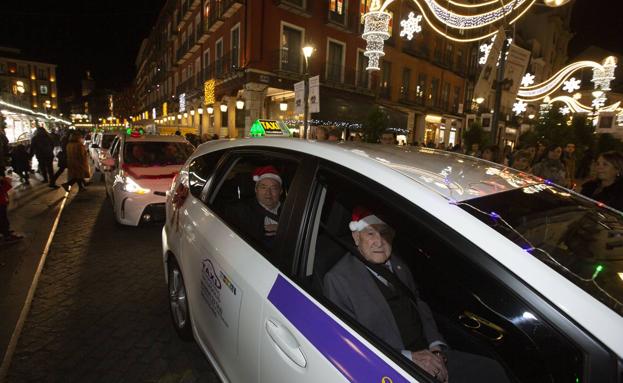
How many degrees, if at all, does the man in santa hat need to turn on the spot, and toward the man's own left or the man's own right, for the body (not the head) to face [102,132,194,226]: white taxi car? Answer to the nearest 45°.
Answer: approximately 180°

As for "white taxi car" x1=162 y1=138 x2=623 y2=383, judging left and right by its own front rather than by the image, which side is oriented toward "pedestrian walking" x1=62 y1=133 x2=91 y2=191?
back

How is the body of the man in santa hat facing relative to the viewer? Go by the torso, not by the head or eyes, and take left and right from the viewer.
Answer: facing the viewer and to the right of the viewer

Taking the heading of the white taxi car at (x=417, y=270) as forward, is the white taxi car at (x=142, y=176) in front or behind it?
behind

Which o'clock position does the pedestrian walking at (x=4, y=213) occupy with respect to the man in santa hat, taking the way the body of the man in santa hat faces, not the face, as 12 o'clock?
The pedestrian walking is roughly at 5 o'clock from the man in santa hat.

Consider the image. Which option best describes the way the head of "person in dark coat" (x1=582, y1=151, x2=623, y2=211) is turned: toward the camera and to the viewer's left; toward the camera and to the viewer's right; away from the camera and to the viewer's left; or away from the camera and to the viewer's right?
toward the camera and to the viewer's left

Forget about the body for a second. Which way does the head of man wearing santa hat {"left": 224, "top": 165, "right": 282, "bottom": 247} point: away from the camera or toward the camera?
toward the camera

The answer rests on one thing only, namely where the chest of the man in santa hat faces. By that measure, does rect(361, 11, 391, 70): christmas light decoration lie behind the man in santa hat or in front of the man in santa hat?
behind

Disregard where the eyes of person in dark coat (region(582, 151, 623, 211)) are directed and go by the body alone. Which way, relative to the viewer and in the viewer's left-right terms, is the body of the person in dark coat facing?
facing the viewer and to the left of the viewer

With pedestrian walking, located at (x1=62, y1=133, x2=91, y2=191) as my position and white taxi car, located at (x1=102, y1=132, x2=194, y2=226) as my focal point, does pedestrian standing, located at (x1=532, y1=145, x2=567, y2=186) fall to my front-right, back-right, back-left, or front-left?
front-left

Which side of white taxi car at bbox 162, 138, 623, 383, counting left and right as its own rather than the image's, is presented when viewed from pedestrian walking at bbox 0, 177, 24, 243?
back
